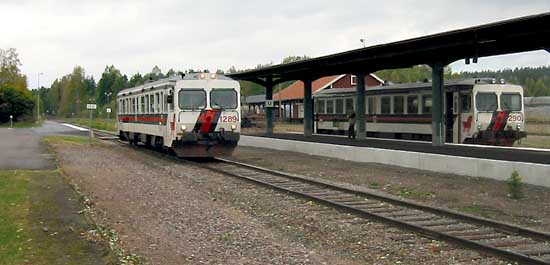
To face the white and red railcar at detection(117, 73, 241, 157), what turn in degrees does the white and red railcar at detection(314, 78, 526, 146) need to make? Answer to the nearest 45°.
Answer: approximately 90° to its right

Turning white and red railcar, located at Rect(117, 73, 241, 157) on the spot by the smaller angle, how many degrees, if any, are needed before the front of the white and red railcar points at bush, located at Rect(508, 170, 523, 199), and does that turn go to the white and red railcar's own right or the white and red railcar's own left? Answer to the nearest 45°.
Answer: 0° — it already faces it

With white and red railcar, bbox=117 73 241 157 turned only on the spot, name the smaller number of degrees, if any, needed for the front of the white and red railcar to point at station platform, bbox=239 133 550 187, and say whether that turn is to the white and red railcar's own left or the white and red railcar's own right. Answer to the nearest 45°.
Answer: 0° — it already faces it

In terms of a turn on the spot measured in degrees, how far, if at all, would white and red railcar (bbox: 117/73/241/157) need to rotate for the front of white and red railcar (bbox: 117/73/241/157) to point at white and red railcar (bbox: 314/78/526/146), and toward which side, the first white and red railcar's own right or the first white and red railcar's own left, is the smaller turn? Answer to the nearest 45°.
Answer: approximately 45° to the first white and red railcar's own left

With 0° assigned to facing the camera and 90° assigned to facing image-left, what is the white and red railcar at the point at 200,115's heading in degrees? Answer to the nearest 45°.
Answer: approximately 315°

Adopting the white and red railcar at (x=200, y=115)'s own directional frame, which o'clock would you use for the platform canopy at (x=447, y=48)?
The platform canopy is roughly at 11 o'clock from the white and red railcar.

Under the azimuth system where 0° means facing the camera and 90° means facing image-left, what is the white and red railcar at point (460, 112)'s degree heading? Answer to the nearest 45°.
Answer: approximately 315°
